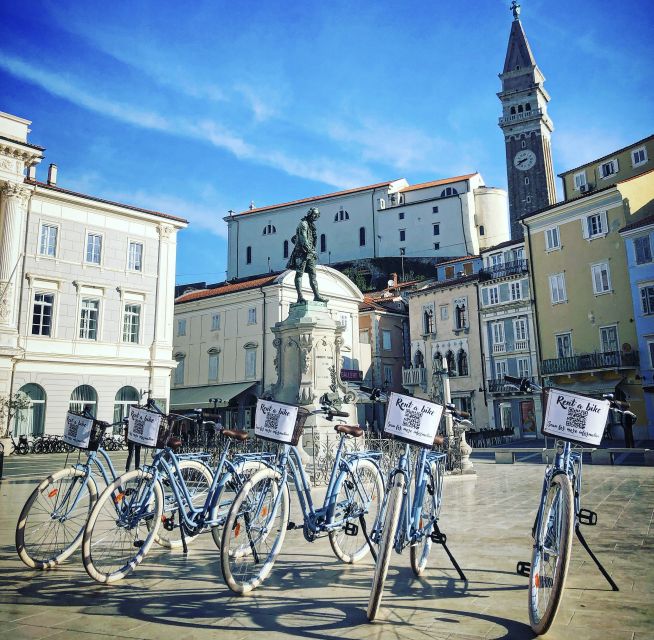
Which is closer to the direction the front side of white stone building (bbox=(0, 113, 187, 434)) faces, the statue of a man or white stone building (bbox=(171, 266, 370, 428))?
the statue of a man

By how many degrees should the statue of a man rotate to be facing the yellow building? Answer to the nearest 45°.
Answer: approximately 90° to its left

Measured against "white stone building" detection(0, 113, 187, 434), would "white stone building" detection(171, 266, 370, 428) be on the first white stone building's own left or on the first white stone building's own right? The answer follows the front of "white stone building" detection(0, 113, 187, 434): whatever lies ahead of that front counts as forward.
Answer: on the first white stone building's own left

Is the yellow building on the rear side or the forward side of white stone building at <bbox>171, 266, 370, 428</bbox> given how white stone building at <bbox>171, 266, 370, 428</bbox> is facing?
on the forward side

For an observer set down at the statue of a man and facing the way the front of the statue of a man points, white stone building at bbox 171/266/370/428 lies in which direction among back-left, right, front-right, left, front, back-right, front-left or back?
back-left

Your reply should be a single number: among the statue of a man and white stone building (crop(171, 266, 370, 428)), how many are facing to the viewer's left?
0

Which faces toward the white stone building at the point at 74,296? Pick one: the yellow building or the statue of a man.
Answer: the yellow building

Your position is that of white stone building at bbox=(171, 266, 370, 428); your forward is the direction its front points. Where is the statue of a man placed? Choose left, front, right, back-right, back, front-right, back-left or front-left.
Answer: front-right

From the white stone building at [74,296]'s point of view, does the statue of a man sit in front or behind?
in front

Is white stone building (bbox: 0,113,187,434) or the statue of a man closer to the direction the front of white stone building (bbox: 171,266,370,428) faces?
the statue of a man

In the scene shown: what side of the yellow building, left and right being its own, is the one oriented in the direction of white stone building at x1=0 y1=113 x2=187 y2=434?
front

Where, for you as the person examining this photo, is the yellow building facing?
facing the viewer and to the left of the viewer

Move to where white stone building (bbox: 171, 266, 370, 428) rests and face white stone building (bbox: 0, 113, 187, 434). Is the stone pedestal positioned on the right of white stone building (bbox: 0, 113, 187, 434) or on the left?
left
